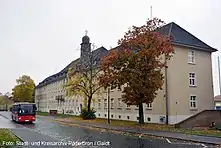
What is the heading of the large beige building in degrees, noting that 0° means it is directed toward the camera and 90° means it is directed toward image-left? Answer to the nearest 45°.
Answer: approximately 45°

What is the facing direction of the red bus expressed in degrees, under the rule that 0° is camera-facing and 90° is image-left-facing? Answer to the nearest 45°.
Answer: approximately 0°

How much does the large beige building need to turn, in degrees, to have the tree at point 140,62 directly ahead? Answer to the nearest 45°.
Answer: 0° — it already faces it

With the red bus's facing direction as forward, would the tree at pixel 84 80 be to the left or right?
on its left

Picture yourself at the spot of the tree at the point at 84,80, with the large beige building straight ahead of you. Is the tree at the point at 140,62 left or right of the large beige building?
right

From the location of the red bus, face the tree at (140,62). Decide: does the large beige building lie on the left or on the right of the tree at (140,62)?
left

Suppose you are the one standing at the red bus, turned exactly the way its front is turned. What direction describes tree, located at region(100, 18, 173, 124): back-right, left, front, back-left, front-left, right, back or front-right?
front-left

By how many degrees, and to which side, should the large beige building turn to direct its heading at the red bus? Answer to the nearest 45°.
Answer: approximately 45° to its right

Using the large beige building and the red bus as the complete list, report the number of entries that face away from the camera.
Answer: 0

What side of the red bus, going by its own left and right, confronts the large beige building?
left
